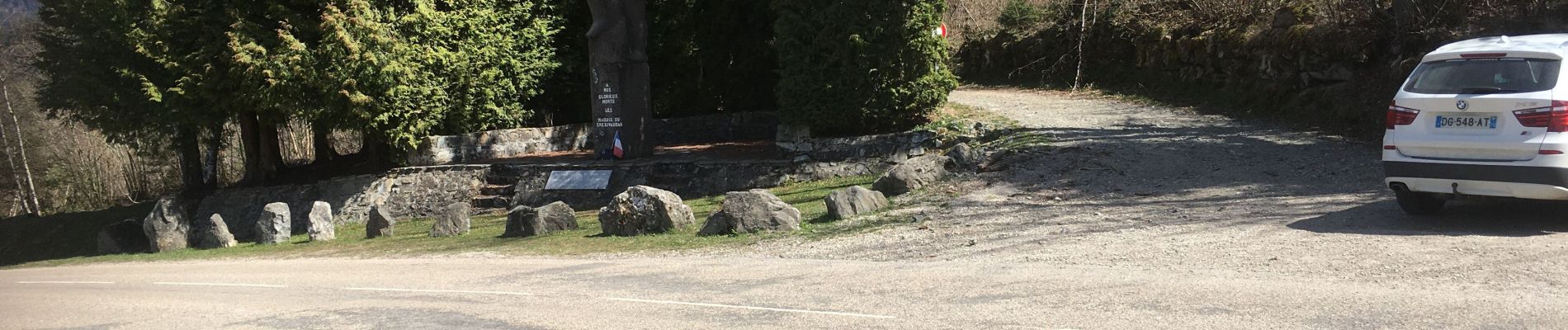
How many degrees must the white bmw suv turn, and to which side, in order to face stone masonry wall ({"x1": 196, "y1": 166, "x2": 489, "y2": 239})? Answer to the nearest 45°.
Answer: approximately 135° to its left

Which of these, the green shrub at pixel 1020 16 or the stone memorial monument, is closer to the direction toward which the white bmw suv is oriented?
the green shrub

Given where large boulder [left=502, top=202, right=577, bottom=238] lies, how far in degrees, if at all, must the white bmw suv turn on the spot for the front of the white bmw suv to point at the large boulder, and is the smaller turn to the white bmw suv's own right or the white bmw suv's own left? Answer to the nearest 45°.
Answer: approximately 135° to the white bmw suv's own left

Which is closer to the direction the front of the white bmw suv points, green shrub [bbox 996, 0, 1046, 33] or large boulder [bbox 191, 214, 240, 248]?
the green shrub

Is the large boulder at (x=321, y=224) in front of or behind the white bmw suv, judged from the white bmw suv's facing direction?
behind

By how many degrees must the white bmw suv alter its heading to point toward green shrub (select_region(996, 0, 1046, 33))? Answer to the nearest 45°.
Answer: approximately 90° to its left

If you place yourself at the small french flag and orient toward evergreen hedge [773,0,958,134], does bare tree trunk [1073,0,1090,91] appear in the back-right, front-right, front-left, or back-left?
front-left

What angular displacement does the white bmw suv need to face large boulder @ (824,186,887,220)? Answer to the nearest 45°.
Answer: approximately 135° to its left

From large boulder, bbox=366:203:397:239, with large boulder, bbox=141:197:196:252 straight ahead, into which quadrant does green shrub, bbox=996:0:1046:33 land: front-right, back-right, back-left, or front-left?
back-right

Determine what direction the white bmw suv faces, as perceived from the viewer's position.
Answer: facing away from the viewer and to the right of the viewer

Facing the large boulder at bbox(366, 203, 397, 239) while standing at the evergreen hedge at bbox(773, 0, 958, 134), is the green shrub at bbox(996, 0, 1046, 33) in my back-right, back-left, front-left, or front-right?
back-right
